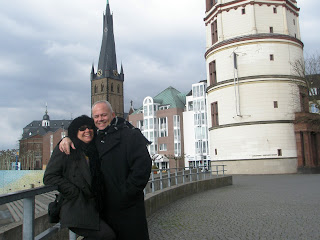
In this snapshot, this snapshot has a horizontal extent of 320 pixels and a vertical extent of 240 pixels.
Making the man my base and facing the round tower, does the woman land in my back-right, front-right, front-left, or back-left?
back-left

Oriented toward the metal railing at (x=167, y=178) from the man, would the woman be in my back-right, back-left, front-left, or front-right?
back-left

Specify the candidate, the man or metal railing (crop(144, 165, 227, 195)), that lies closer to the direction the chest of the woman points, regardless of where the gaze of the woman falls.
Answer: the man

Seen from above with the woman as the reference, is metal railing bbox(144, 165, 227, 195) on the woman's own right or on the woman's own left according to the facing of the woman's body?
on the woman's own left

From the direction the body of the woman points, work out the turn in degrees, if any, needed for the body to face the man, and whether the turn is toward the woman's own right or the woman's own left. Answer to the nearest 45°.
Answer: approximately 45° to the woman's own left

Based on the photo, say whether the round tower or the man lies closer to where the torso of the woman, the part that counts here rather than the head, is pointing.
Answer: the man

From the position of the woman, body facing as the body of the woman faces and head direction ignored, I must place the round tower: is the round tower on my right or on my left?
on my left
